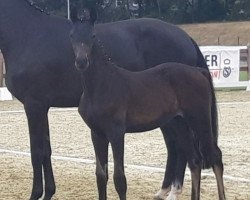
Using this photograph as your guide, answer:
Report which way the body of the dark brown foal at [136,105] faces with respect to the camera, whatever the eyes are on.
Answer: to the viewer's left

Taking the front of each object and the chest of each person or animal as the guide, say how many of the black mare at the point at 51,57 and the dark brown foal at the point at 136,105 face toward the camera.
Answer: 0

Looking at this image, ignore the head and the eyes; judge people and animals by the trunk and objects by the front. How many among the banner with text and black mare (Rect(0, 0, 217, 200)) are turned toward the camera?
1

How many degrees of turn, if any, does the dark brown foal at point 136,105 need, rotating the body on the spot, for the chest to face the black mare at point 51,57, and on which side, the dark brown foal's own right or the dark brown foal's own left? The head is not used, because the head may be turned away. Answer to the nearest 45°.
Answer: approximately 45° to the dark brown foal's own right

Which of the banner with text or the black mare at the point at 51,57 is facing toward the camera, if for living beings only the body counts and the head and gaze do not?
the banner with text

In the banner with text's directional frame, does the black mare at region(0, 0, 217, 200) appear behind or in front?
in front

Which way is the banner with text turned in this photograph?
toward the camera

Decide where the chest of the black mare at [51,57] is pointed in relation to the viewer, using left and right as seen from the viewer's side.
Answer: facing to the left of the viewer

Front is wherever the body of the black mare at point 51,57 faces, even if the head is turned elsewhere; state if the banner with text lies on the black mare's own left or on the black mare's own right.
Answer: on the black mare's own right
